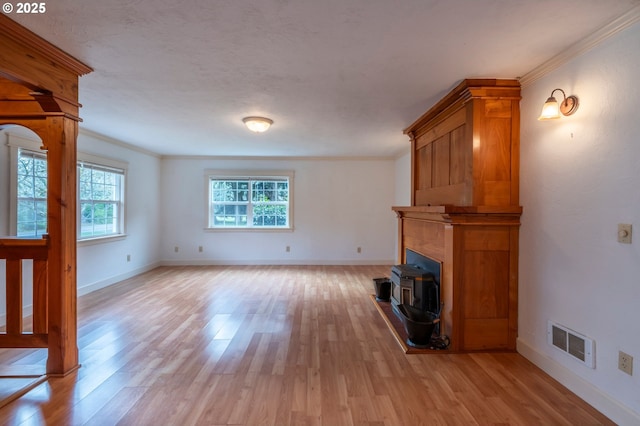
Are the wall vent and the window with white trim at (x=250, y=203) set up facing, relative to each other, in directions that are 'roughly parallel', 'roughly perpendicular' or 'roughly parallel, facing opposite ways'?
roughly perpendicular

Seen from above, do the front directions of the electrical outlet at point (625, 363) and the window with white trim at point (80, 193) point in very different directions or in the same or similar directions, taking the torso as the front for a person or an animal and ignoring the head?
very different directions

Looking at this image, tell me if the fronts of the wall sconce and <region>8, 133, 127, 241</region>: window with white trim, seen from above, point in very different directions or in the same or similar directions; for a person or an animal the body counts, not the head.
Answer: very different directions

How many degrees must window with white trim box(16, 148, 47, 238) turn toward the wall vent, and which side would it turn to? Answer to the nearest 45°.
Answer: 0° — it already faces it

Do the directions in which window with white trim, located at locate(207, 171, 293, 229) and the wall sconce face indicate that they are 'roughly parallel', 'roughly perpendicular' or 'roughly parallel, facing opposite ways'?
roughly perpendicular

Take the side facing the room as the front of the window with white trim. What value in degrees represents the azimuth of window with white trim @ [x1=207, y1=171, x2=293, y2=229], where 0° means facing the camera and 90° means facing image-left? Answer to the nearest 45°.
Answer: approximately 0°

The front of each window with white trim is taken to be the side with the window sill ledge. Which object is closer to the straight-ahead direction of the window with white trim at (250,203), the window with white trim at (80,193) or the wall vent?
the wall vent

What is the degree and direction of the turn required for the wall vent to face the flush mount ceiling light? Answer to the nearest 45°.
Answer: approximately 45° to its right

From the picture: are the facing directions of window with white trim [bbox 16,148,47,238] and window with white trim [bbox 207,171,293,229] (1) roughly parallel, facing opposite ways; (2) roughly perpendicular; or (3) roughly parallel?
roughly perpendicular

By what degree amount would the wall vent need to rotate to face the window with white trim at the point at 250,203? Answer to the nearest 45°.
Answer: approximately 45° to its right

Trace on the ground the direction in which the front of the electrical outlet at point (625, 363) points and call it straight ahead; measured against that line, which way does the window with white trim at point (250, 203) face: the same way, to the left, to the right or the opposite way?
to the left

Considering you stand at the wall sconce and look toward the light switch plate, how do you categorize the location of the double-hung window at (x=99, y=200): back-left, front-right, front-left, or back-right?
back-right

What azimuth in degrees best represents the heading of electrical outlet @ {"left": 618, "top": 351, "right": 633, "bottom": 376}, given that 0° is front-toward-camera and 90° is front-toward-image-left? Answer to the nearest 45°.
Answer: approximately 45°
